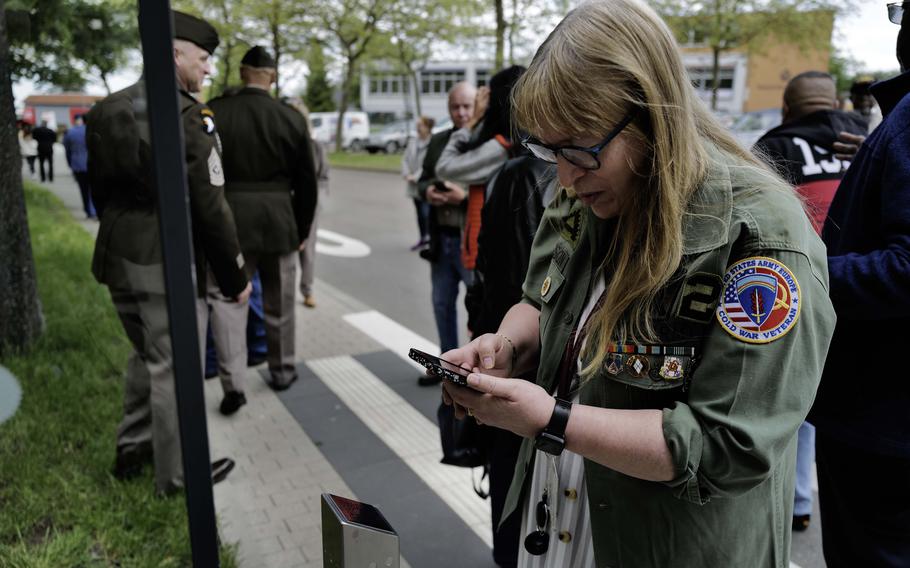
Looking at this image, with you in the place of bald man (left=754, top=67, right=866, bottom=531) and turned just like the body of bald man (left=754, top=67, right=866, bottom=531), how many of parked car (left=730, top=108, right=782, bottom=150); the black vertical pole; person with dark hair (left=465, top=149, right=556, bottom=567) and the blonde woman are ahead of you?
1

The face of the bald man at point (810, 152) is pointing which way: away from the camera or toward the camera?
away from the camera

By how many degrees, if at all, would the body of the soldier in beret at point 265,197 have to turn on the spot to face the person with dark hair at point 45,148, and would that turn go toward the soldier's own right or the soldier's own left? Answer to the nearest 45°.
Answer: approximately 45° to the soldier's own left

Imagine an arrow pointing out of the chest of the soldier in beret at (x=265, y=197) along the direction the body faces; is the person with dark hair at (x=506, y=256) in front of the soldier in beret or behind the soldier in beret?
behind

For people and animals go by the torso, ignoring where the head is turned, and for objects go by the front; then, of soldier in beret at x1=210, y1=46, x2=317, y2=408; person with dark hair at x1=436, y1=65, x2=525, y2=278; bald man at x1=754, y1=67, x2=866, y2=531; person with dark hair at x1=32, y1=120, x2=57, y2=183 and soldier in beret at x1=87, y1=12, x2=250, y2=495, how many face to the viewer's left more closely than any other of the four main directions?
1

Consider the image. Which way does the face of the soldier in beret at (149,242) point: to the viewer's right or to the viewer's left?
to the viewer's right

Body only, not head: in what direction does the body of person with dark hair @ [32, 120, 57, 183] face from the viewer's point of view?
away from the camera

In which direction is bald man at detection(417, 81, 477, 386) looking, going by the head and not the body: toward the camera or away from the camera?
toward the camera

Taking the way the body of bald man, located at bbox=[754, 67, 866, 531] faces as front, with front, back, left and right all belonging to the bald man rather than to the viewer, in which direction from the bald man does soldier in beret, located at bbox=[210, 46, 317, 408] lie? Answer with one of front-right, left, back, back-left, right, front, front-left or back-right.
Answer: left

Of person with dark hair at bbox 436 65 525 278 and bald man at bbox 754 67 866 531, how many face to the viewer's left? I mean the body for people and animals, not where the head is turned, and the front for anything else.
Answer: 1

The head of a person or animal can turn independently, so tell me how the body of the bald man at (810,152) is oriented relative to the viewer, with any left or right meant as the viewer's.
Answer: facing away from the viewer

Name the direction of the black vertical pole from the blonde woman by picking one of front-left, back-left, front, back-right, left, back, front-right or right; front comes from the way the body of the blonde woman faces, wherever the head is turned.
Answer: front-right

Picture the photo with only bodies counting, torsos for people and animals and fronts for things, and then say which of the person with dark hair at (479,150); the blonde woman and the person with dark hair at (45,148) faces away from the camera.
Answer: the person with dark hair at (45,148)

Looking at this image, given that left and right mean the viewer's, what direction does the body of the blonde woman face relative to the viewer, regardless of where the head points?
facing the viewer and to the left of the viewer

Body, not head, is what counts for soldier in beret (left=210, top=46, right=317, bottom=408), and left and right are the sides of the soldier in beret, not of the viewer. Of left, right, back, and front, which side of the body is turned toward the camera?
back
